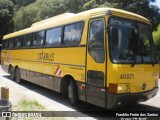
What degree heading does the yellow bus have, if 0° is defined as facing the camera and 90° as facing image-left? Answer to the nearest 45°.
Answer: approximately 315°

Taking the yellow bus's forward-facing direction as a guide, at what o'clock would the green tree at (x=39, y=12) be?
The green tree is roughly at 7 o'clock from the yellow bus.

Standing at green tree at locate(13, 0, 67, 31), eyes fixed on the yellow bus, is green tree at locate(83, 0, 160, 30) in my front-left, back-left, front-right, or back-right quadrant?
front-left

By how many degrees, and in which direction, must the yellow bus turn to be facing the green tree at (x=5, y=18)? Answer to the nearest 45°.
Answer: approximately 135° to its left

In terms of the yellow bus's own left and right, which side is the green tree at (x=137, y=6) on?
on its left
